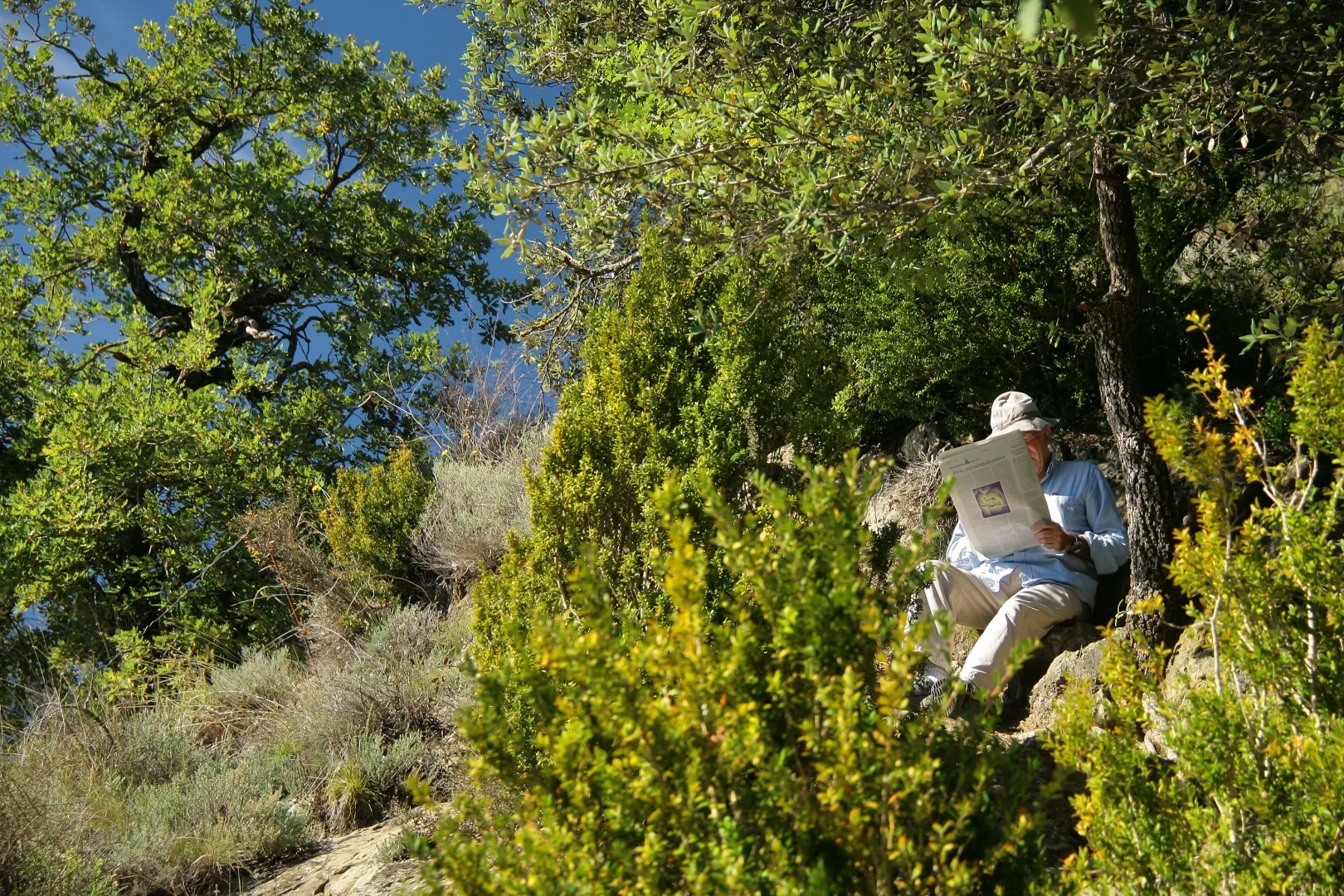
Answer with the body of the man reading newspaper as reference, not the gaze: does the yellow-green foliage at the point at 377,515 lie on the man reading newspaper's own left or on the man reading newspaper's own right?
on the man reading newspaper's own right

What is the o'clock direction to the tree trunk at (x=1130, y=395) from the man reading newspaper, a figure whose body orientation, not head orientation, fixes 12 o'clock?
The tree trunk is roughly at 8 o'clock from the man reading newspaper.

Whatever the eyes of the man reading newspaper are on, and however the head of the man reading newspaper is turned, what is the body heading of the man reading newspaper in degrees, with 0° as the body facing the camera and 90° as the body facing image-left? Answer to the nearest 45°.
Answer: approximately 45°

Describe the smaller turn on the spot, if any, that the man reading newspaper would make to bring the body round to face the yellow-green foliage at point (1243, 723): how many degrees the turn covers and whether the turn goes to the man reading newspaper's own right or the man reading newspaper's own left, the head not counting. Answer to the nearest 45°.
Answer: approximately 45° to the man reading newspaper's own left

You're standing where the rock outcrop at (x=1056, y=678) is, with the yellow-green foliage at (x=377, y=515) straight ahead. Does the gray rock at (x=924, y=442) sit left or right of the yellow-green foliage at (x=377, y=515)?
right

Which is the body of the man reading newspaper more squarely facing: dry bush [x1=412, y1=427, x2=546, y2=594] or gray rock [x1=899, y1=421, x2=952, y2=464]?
the dry bush

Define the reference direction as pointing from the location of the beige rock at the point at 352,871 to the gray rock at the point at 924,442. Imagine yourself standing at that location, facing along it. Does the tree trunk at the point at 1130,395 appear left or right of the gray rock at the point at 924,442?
right

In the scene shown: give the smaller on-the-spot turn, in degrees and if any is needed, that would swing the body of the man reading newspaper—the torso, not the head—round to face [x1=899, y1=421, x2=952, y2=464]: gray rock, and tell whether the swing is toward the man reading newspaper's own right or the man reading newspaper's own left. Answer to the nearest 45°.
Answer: approximately 135° to the man reading newspaper's own right

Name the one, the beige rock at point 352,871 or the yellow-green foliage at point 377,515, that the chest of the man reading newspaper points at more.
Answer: the beige rock

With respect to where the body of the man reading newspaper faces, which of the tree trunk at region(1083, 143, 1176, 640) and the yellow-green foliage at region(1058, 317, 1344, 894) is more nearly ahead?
the yellow-green foliage
